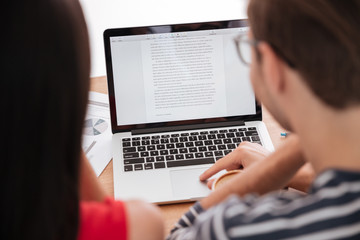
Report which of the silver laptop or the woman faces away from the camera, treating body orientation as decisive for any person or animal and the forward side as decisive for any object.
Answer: the woman

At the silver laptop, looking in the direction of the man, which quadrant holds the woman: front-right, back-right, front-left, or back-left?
front-right

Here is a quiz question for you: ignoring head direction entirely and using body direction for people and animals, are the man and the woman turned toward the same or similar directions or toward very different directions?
same or similar directions

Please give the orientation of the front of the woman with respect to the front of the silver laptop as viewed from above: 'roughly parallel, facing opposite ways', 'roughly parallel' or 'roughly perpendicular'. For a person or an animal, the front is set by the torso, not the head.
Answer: roughly parallel, facing opposite ways

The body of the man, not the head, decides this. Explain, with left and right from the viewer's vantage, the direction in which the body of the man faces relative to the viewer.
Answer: facing away from the viewer and to the left of the viewer

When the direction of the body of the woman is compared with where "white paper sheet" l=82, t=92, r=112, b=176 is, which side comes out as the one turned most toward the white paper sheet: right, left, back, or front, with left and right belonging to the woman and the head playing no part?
front

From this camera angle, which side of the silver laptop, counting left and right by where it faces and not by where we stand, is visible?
front

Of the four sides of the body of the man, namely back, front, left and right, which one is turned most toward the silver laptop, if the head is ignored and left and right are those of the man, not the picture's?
front

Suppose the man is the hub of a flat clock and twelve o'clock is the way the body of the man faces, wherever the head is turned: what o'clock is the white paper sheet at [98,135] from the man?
The white paper sheet is roughly at 12 o'clock from the man.

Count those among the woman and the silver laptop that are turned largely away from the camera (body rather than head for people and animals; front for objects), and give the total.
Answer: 1

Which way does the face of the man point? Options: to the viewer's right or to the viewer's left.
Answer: to the viewer's left

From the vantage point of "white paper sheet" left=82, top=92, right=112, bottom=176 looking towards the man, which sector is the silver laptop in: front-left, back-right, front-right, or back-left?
front-left

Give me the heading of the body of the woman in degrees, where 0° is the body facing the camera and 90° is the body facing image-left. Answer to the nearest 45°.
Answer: approximately 180°
